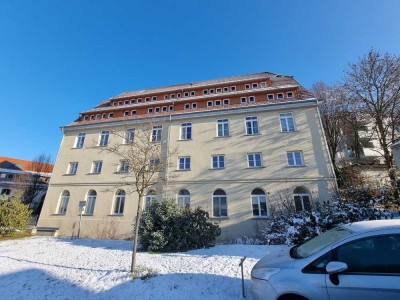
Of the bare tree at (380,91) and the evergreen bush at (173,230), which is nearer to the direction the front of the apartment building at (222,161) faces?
the evergreen bush

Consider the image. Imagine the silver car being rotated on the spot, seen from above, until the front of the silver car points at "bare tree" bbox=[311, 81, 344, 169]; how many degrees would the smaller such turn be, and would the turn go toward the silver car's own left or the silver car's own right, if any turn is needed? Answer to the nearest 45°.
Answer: approximately 90° to the silver car's own right

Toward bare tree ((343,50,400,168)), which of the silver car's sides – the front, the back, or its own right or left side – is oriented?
right

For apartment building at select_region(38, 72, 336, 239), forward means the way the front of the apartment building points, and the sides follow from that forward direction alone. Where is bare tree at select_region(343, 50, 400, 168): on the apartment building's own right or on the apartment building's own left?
on the apartment building's own left

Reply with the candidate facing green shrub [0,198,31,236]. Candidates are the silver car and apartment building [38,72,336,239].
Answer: the silver car

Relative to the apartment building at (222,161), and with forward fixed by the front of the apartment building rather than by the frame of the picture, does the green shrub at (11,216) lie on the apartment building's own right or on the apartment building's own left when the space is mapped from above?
on the apartment building's own right

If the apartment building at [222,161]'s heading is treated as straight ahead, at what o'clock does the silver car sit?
The silver car is roughly at 12 o'clock from the apartment building.

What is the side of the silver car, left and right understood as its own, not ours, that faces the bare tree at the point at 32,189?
front

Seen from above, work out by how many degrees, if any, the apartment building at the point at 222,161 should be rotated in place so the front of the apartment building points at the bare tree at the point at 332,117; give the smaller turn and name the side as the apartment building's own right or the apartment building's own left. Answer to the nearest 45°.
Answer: approximately 90° to the apartment building's own left

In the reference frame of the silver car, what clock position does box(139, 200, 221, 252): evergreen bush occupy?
The evergreen bush is roughly at 1 o'clock from the silver car.

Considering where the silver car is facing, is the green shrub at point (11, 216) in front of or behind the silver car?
in front

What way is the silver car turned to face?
to the viewer's left

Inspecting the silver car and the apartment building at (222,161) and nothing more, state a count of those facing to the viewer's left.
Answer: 1
